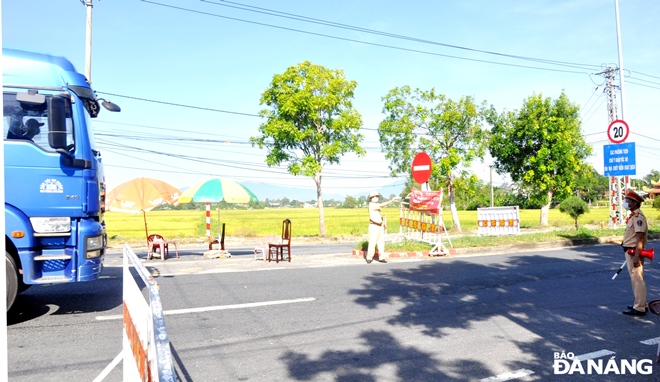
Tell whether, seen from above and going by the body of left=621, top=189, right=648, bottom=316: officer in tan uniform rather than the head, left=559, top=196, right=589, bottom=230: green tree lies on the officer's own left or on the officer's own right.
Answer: on the officer's own right

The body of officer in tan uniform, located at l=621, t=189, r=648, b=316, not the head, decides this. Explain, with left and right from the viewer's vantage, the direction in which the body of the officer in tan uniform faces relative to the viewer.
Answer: facing to the left of the viewer

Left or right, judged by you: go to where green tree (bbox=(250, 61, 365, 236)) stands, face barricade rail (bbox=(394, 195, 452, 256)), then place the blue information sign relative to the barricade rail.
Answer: left

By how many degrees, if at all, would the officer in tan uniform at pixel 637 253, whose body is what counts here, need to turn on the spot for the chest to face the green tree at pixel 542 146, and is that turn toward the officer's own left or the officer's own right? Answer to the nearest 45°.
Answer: approximately 90° to the officer's own right

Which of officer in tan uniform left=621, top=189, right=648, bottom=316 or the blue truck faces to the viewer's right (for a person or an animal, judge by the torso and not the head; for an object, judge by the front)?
the blue truck

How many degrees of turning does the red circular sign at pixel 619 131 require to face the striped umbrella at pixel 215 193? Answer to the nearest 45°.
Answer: approximately 45° to its right

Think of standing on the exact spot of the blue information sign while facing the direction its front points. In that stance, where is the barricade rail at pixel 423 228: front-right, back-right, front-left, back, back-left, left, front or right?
front-right

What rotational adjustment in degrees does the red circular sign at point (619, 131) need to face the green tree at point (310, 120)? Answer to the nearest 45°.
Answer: approximately 90° to its right

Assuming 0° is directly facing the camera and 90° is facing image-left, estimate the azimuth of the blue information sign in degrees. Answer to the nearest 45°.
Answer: approximately 0°

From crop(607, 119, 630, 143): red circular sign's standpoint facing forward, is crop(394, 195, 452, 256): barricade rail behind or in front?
in front

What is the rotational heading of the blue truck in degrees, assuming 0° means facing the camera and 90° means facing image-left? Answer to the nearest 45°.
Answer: approximately 270°

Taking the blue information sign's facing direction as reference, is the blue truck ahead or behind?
ahead

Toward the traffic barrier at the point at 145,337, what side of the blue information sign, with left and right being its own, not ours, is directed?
front
